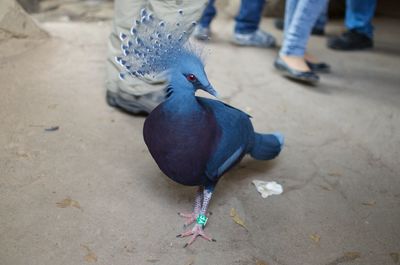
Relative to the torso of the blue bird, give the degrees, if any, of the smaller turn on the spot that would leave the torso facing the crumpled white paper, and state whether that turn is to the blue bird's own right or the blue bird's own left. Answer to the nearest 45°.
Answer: approximately 180°

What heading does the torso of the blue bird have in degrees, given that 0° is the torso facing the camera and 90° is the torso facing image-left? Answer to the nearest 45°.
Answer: approximately 45°
